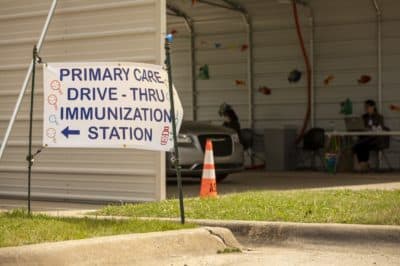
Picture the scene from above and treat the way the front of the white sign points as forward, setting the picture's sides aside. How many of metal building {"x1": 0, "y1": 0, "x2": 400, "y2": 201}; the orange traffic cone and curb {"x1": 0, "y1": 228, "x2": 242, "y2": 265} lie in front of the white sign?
1

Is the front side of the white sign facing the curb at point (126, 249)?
yes

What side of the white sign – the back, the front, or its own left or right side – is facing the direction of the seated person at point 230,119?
back

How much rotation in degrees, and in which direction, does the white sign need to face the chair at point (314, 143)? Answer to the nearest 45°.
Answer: approximately 135° to its left

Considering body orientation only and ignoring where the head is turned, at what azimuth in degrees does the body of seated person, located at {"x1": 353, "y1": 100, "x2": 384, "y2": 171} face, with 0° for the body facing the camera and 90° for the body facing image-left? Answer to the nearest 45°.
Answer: approximately 45°

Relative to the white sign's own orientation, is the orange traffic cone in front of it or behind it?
behind

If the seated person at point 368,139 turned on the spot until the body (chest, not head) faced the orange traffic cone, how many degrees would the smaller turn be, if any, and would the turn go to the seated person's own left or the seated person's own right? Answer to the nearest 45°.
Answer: approximately 45° to the seated person's own left

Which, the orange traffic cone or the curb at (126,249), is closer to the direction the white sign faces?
the curb

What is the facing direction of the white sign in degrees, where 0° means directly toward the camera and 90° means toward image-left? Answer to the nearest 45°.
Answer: approximately 0°
